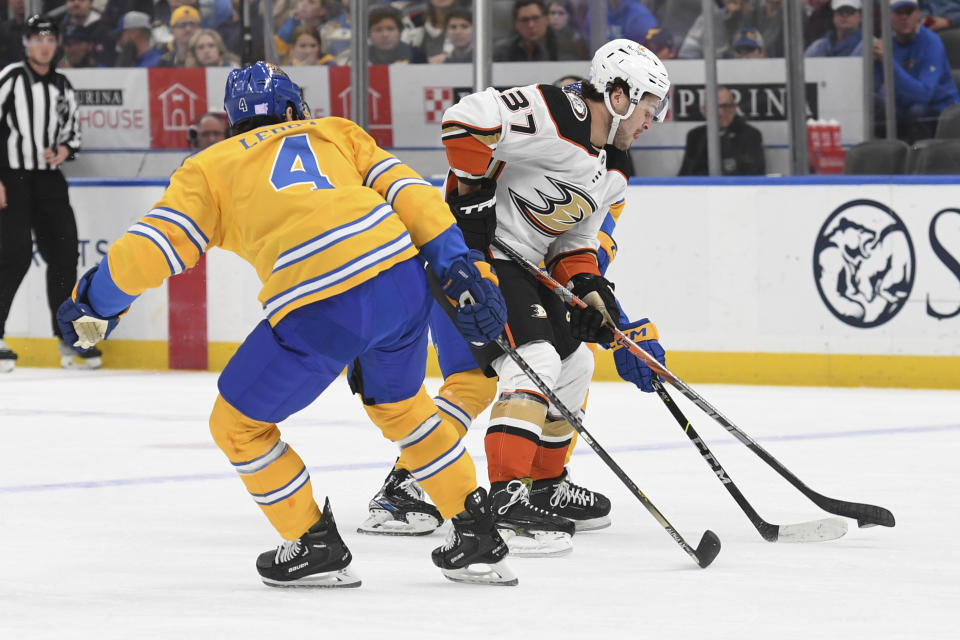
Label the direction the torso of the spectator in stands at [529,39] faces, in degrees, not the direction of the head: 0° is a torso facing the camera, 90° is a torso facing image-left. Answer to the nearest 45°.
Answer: approximately 0°

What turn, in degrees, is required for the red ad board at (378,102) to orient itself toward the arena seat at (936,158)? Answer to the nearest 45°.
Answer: approximately 45° to its left
